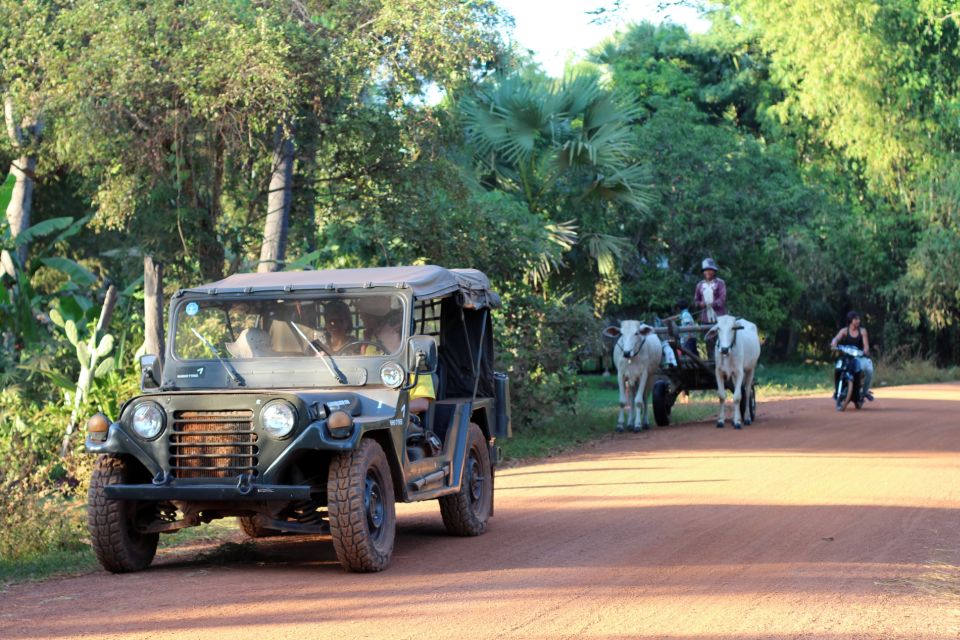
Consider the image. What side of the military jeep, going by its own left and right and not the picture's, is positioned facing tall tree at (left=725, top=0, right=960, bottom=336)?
back

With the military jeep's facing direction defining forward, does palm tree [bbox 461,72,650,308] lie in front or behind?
behind

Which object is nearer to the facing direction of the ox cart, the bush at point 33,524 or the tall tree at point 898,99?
the bush

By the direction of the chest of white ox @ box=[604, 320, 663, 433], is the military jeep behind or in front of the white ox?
in front

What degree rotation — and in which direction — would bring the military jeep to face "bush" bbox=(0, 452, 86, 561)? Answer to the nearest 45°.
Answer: approximately 90° to its right

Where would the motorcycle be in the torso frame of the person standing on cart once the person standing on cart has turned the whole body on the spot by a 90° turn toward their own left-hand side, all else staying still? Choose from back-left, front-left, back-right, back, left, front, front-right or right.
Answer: front-left

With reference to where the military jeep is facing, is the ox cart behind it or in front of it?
behind

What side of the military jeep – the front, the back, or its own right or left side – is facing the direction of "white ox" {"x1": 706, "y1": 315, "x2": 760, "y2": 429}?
back

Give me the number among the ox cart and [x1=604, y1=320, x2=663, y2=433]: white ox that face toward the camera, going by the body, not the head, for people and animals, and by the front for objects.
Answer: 2

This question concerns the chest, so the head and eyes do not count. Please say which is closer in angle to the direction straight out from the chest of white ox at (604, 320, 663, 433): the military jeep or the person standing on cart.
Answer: the military jeep
